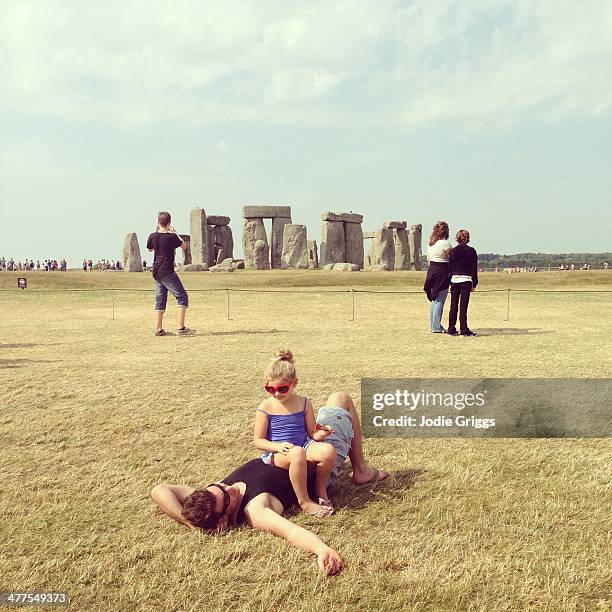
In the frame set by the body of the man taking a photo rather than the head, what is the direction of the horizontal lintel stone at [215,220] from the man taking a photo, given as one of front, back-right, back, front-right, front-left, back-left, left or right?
front-left

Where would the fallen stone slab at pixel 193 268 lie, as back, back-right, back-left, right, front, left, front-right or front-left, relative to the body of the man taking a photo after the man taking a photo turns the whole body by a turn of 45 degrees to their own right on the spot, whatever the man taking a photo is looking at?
left

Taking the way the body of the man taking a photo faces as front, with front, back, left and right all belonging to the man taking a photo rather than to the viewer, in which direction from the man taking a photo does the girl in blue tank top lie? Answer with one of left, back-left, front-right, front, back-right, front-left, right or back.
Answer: back-right

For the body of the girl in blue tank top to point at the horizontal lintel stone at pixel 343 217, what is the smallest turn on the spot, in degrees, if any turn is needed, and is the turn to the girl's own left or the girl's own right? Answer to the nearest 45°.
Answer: approximately 135° to the girl's own left

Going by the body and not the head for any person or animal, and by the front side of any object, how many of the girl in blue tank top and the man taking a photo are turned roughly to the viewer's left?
0

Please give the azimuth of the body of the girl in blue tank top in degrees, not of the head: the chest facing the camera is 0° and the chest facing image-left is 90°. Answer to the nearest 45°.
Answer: approximately 315°

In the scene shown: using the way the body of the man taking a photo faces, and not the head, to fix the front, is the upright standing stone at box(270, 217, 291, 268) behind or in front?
in front

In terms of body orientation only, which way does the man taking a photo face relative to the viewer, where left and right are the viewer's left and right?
facing away from the viewer and to the right of the viewer

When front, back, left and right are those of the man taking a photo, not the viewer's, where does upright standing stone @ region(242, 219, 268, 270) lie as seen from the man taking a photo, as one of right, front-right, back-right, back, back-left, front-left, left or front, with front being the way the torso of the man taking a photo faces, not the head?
front-left

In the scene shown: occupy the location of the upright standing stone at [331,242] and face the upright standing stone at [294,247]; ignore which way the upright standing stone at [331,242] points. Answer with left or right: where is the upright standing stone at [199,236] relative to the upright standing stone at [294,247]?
right

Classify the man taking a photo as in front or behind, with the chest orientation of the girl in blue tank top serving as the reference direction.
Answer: behind
